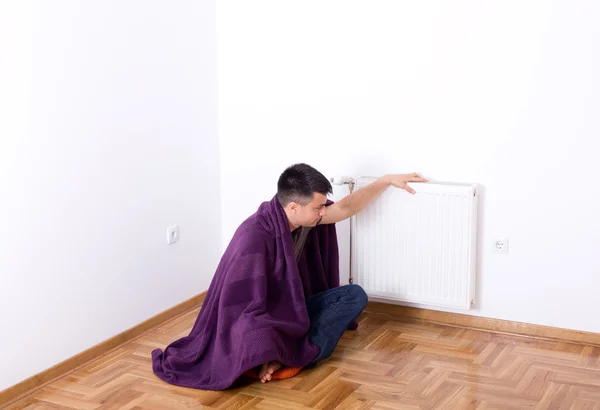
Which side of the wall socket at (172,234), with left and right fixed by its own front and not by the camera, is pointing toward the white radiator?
front

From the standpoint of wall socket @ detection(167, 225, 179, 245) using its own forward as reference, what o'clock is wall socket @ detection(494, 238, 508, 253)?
wall socket @ detection(494, 238, 508, 253) is roughly at 11 o'clock from wall socket @ detection(167, 225, 179, 245).

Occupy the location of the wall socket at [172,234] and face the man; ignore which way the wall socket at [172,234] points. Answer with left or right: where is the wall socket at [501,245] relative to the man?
left

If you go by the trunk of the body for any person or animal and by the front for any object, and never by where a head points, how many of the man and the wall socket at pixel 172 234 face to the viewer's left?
0

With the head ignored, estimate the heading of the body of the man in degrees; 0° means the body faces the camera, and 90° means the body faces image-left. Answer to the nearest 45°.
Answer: approximately 270°

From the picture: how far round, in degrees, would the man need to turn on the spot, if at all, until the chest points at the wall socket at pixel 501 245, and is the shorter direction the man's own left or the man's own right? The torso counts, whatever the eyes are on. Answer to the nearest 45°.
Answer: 0° — they already face it

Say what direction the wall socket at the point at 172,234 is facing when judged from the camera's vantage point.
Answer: facing the viewer and to the right of the viewer

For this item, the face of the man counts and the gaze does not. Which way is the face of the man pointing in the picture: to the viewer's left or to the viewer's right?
to the viewer's right

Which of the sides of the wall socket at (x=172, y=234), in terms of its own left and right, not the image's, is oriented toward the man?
front
